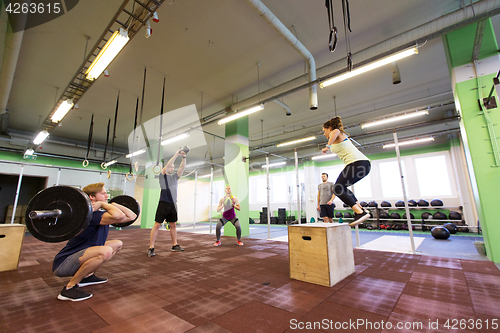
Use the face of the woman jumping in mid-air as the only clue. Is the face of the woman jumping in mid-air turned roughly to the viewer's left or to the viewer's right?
to the viewer's left

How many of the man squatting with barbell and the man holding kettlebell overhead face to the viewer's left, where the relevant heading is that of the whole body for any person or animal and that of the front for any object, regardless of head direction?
0

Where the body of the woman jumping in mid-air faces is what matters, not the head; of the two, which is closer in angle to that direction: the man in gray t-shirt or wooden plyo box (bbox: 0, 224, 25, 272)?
the wooden plyo box

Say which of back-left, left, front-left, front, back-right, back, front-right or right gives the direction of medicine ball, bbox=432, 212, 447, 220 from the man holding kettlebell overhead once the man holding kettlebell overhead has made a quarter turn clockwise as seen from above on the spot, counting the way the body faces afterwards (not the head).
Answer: back-left

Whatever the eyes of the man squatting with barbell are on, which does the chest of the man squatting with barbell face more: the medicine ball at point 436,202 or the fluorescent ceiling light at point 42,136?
the medicine ball

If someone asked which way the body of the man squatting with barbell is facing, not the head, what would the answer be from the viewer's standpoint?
to the viewer's right

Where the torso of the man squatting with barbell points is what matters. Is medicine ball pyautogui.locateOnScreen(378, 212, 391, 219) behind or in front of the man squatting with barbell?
in front

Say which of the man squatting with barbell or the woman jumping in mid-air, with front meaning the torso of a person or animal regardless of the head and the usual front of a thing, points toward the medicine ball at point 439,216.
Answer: the man squatting with barbell

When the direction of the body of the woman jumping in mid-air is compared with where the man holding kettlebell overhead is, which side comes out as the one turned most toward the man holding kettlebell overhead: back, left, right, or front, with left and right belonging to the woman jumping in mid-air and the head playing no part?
front

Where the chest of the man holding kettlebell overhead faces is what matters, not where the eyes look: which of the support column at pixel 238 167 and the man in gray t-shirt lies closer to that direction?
the man in gray t-shirt

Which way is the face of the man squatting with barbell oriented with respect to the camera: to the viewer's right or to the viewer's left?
to the viewer's right

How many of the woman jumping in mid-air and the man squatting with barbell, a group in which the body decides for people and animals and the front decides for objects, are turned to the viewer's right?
1

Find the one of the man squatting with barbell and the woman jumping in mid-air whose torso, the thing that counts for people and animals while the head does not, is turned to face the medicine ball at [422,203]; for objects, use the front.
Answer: the man squatting with barbell

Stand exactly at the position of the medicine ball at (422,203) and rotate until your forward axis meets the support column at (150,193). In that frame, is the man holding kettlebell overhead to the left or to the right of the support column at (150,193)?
left

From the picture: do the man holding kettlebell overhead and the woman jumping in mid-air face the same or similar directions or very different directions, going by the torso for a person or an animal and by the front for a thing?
very different directions

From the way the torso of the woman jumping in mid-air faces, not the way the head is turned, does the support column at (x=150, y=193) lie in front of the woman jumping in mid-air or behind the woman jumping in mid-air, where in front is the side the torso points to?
in front

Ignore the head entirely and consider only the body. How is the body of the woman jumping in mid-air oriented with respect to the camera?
to the viewer's left
